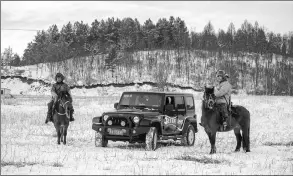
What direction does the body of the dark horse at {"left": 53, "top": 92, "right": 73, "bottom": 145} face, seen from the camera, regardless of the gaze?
toward the camera

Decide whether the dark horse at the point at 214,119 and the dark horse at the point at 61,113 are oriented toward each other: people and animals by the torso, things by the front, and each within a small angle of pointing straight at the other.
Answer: no

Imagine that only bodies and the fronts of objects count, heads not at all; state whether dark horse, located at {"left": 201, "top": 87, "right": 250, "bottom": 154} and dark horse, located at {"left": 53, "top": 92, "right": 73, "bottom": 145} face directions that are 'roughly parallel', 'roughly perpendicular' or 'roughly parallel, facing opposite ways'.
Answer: roughly perpendicular

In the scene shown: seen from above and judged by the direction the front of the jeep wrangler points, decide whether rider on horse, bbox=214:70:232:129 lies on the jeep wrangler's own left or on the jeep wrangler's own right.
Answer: on the jeep wrangler's own left

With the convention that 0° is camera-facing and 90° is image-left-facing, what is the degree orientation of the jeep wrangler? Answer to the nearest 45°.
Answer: approximately 45°

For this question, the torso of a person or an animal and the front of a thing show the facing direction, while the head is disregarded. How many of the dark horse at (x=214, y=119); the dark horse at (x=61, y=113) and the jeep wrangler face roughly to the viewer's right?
0

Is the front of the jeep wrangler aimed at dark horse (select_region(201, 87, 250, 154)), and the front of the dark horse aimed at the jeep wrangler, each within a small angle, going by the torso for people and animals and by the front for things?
no

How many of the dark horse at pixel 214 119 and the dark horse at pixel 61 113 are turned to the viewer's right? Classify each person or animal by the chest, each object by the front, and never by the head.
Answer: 0

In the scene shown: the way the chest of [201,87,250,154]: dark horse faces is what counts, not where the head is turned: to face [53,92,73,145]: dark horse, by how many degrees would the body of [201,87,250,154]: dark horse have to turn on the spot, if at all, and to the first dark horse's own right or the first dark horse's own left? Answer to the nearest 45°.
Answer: approximately 45° to the first dark horse's own right

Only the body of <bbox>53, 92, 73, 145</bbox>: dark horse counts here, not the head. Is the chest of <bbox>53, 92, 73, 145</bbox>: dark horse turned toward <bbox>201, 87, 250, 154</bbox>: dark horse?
no

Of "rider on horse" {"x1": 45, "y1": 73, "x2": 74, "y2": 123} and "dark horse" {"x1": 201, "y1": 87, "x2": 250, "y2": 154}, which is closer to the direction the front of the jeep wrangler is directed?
the rider on horse

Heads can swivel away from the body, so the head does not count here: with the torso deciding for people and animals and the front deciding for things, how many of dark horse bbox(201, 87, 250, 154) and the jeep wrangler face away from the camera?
0
